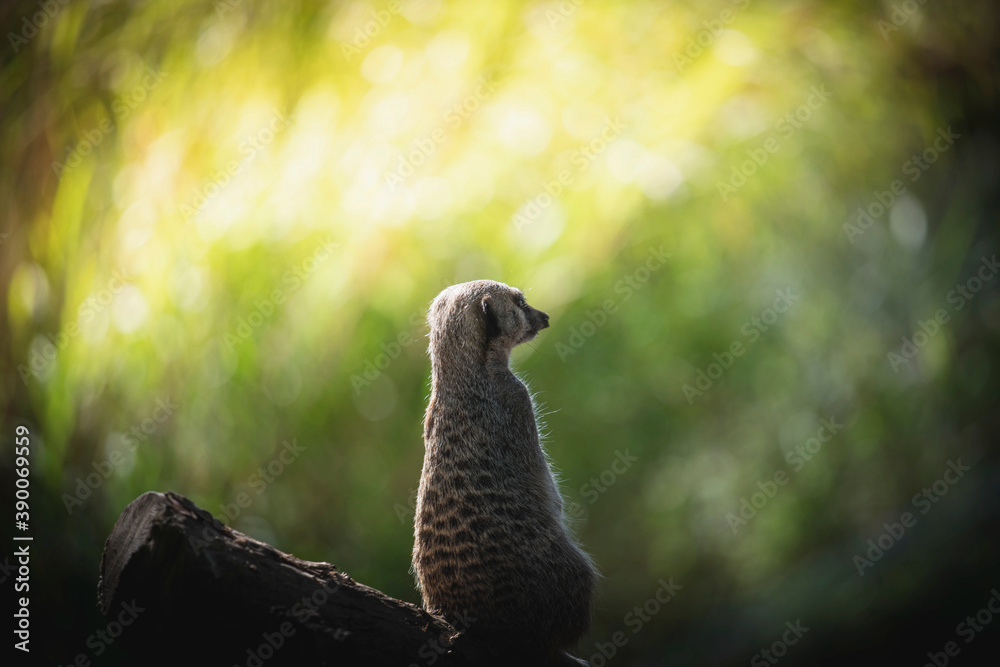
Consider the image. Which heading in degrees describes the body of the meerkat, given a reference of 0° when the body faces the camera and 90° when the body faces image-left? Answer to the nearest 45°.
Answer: approximately 225°
